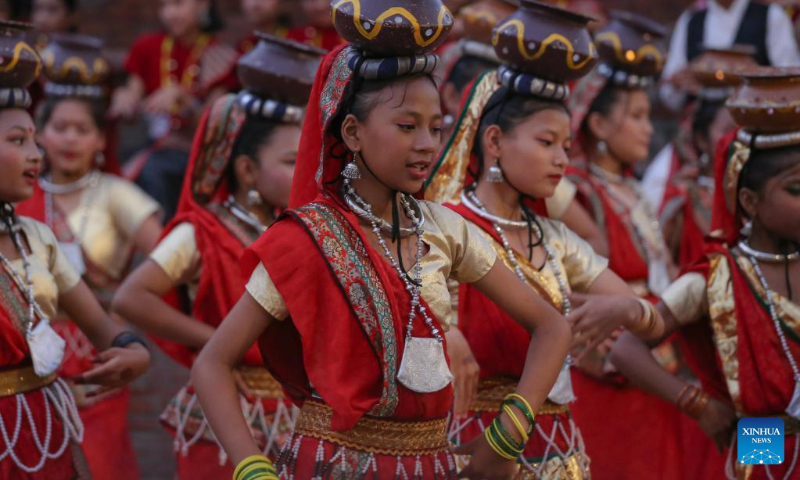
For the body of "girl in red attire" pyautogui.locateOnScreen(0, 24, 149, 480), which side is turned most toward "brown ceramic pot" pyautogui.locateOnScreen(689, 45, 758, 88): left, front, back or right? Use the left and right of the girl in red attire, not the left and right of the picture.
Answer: left

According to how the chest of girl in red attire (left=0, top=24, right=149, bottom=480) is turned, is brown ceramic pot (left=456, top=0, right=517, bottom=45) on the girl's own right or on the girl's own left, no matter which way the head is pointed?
on the girl's own left

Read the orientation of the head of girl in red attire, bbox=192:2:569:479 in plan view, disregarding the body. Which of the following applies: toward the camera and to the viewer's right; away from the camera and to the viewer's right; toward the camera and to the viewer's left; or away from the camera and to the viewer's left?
toward the camera and to the viewer's right

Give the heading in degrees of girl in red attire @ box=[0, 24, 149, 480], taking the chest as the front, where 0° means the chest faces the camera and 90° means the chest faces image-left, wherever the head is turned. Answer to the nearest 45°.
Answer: approximately 315°

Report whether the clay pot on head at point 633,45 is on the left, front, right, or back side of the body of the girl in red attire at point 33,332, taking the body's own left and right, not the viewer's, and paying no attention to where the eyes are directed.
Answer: left

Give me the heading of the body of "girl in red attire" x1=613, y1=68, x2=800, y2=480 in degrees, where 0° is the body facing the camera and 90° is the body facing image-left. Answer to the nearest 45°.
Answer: approximately 315°

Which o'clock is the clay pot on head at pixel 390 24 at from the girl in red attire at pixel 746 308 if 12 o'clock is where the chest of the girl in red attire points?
The clay pot on head is roughly at 3 o'clock from the girl in red attire.

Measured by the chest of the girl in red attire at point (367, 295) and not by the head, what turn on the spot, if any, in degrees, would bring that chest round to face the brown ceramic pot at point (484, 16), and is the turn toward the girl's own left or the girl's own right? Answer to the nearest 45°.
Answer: approximately 135° to the girl's own left

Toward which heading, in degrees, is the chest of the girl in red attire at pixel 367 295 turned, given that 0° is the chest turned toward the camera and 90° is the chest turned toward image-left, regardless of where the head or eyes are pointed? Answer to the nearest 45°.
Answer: approximately 315°

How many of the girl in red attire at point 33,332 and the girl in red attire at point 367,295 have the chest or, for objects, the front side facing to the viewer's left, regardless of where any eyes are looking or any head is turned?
0
